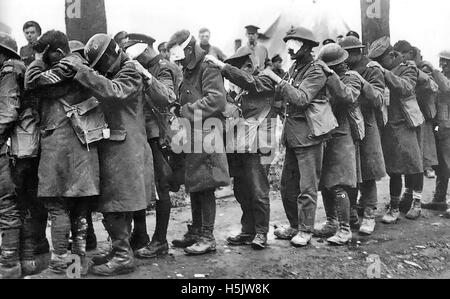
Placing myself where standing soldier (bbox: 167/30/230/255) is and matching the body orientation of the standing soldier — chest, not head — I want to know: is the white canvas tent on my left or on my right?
on my right

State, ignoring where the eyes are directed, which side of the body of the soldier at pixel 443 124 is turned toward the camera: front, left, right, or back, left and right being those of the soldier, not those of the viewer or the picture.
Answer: left

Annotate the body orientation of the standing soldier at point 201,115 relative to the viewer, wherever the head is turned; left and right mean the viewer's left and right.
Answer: facing to the left of the viewer

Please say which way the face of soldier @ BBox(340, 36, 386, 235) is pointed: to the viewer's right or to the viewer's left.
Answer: to the viewer's left

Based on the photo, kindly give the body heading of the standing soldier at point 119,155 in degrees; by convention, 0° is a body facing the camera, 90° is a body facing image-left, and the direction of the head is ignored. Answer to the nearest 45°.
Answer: approximately 90°

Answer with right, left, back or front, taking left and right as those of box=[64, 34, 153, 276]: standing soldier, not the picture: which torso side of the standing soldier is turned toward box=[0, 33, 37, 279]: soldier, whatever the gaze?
front

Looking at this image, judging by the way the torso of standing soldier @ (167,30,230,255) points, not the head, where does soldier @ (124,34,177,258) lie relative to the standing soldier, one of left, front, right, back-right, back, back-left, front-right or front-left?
front

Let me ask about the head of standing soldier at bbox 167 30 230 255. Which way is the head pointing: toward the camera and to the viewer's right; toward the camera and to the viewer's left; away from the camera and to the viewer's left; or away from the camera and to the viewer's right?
toward the camera and to the viewer's left

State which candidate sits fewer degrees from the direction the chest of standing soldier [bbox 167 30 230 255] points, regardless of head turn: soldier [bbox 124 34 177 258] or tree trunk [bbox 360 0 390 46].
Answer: the soldier

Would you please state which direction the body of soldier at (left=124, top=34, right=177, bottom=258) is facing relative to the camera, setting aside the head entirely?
to the viewer's left

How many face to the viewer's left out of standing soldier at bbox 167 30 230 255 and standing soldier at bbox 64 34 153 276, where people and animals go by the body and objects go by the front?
2

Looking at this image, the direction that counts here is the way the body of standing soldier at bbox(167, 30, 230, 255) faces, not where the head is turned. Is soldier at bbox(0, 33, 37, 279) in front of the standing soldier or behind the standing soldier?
in front

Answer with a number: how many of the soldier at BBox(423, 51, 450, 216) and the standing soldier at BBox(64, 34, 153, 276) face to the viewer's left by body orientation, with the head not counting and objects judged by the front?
2

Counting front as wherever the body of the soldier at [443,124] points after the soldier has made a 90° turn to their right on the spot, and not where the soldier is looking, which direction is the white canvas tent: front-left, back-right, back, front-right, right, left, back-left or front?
front-left
